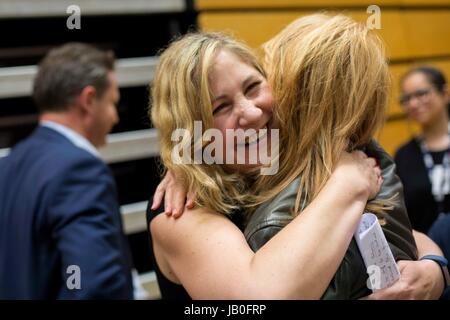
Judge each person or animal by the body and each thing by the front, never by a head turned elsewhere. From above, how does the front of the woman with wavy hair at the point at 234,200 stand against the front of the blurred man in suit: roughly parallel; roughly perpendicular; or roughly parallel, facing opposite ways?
roughly perpendicular

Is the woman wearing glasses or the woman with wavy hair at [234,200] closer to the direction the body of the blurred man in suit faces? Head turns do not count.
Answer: the woman wearing glasses

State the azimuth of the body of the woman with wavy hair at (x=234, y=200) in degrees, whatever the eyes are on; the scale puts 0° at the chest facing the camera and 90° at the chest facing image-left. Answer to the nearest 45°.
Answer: approximately 315°

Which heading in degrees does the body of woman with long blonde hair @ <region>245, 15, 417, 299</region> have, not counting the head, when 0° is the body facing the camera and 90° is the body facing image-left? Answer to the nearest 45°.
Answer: approximately 135°

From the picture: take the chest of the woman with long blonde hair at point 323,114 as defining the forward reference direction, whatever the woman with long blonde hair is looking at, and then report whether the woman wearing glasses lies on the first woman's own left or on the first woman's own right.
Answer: on the first woman's own right

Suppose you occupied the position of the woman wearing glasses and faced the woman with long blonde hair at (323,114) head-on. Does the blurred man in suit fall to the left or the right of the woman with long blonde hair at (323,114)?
right

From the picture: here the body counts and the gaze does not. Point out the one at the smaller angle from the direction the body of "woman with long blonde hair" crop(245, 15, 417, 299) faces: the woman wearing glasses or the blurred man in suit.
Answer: the blurred man in suit
